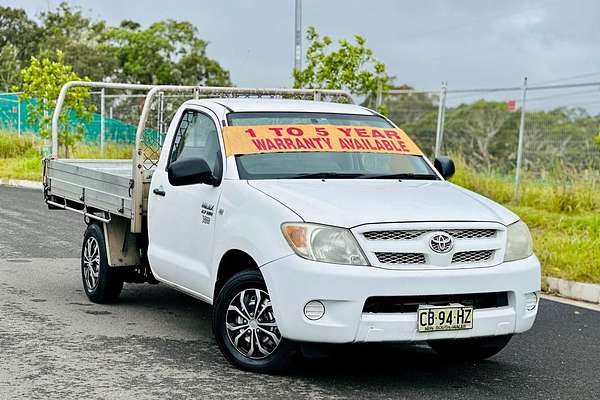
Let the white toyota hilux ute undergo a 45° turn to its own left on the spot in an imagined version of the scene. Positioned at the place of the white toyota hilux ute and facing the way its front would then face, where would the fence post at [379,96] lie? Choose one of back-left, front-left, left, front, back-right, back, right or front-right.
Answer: left

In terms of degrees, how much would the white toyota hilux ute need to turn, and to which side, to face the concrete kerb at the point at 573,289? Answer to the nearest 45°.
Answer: approximately 90° to its left

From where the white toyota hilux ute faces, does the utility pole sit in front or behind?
behind

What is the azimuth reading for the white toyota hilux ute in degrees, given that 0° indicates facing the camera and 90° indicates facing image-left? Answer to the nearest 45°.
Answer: approximately 315°

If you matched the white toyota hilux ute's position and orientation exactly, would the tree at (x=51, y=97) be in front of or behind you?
behind

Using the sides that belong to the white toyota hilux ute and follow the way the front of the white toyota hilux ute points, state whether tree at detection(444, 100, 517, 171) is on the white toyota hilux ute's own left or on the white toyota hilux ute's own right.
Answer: on the white toyota hilux ute's own left
